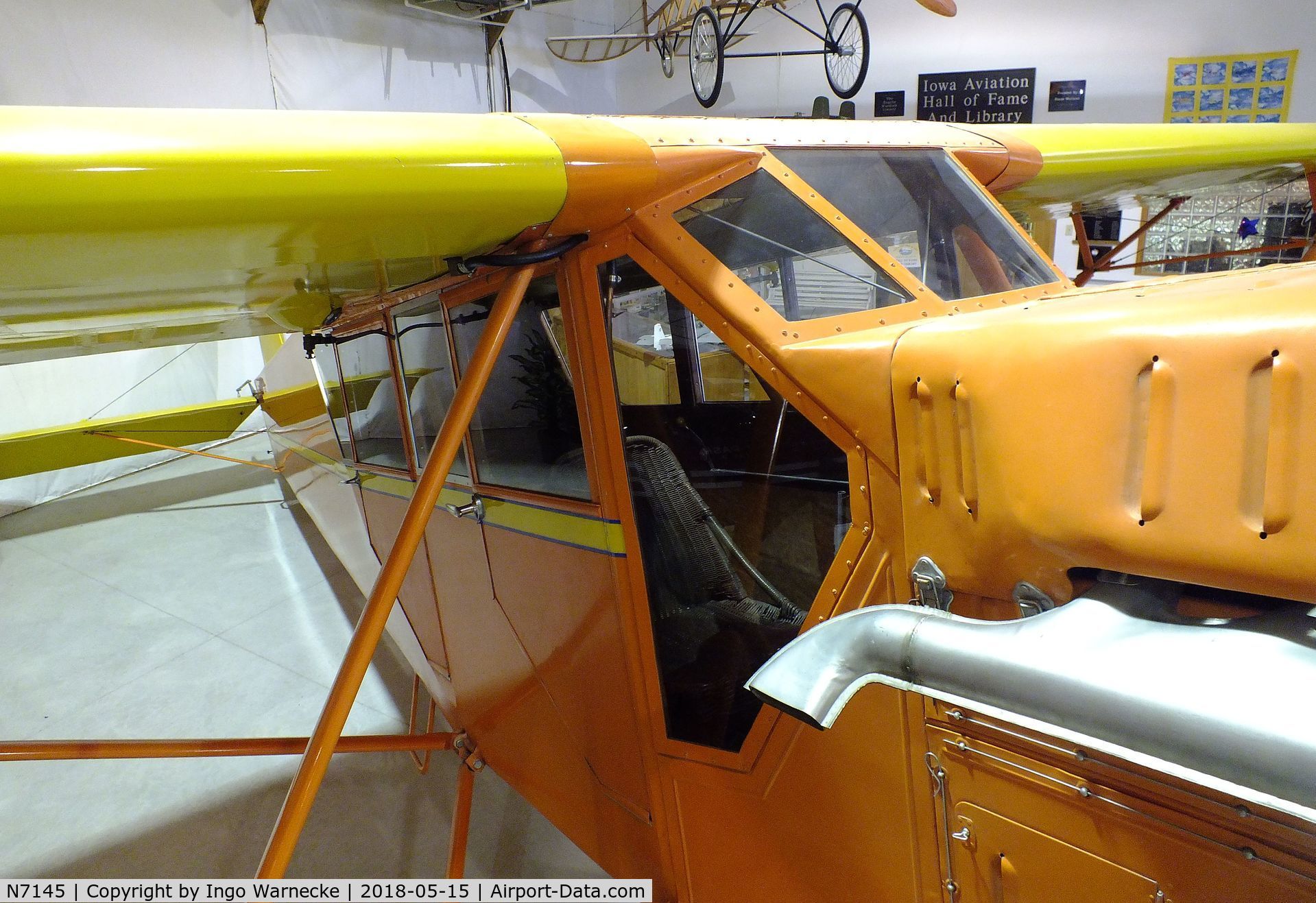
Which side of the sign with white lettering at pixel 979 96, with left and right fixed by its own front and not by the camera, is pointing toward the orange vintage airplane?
front

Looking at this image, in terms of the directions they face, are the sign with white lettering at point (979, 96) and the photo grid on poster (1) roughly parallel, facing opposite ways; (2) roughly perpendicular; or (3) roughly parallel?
roughly parallel

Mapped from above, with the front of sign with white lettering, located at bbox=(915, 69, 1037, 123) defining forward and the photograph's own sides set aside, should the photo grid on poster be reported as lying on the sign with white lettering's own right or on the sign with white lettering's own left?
on the sign with white lettering's own left

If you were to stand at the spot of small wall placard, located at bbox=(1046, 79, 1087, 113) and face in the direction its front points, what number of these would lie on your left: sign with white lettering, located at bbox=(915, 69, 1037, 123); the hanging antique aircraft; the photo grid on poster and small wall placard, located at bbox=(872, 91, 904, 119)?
1

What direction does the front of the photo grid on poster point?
toward the camera

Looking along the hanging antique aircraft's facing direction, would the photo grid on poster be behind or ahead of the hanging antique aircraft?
ahead

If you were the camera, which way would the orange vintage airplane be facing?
facing the viewer and to the right of the viewer

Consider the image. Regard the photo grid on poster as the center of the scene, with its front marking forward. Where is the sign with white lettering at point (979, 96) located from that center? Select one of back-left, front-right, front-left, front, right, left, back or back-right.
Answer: right

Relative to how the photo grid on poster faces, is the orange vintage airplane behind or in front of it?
in front

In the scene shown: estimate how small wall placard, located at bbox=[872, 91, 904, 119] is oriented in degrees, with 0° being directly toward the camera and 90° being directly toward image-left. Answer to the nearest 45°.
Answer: approximately 0°

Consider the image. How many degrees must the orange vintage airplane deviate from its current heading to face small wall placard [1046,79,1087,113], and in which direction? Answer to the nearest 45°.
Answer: approximately 90° to its left

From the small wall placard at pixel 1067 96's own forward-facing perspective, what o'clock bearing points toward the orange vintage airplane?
The orange vintage airplane is roughly at 12 o'clock from the small wall placard.

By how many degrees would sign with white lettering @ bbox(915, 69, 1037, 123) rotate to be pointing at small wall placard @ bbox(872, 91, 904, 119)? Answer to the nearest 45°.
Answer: approximately 90° to its right

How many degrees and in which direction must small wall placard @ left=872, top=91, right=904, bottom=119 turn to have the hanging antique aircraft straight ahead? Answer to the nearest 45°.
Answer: approximately 90° to its right

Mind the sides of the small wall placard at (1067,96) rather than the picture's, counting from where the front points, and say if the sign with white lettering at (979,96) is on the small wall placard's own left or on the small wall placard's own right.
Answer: on the small wall placard's own right

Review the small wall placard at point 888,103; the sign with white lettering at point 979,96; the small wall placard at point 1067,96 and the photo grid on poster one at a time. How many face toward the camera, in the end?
4

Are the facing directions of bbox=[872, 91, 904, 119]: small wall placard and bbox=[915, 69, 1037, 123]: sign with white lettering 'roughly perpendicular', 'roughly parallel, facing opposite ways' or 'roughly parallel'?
roughly parallel
